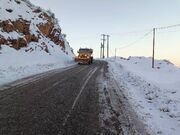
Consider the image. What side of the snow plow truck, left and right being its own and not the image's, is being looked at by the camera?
front
